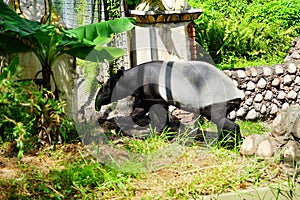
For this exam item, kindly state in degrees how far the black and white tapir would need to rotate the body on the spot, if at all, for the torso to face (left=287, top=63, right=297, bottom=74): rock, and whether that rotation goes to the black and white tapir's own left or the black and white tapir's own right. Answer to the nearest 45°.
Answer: approximately 135° to the black and white tapir's own right

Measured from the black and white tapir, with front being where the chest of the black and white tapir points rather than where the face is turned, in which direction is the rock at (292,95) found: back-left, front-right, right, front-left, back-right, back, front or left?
back-right

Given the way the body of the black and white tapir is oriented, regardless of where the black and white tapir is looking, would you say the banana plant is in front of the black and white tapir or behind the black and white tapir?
in front

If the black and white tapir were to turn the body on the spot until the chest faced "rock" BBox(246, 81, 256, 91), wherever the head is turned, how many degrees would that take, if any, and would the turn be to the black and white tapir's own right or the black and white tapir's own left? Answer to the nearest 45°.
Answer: approximately 135° to the black and white tapir's own right

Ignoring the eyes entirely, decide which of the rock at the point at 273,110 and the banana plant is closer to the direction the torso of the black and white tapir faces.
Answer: the banana plant

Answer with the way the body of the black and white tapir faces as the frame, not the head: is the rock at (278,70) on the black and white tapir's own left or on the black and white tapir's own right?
on the black and white tapir's own right

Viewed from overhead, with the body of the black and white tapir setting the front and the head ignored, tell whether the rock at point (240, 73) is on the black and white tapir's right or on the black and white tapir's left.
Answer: on the black and white tapir's right

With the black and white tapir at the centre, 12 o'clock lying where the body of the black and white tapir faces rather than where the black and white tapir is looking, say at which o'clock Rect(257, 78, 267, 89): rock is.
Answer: The rock is roughly at 4 o'clock from the black and white tapir.

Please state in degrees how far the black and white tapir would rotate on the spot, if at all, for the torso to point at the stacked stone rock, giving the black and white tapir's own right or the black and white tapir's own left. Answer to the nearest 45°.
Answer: approximately 135° to the black and white tapir's own right

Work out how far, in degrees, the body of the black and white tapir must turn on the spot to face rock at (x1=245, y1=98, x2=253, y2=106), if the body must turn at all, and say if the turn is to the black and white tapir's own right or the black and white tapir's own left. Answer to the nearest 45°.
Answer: approximately 135° to the black and white tapir's own right

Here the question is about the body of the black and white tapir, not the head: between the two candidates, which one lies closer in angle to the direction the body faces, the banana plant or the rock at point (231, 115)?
the banana plant

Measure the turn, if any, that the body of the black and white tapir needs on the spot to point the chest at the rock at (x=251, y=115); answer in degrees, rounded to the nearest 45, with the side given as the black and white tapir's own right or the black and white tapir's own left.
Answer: approximately 135° to the black and white tapir's own right

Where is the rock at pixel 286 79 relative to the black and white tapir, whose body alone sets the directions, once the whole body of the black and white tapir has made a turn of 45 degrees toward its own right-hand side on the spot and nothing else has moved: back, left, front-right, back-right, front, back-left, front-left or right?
right

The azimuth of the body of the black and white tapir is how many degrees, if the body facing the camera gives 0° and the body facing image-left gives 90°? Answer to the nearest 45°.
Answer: approximately 90°
